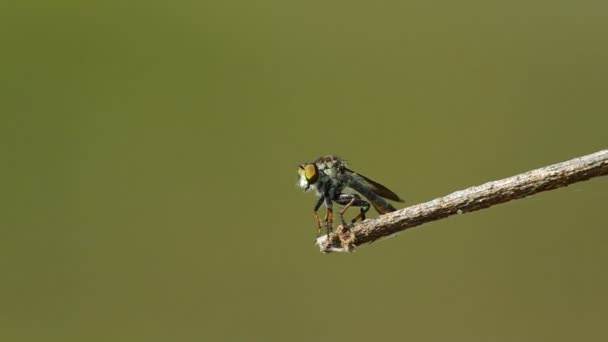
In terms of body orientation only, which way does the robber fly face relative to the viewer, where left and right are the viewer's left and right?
facing to the left of the viewer
